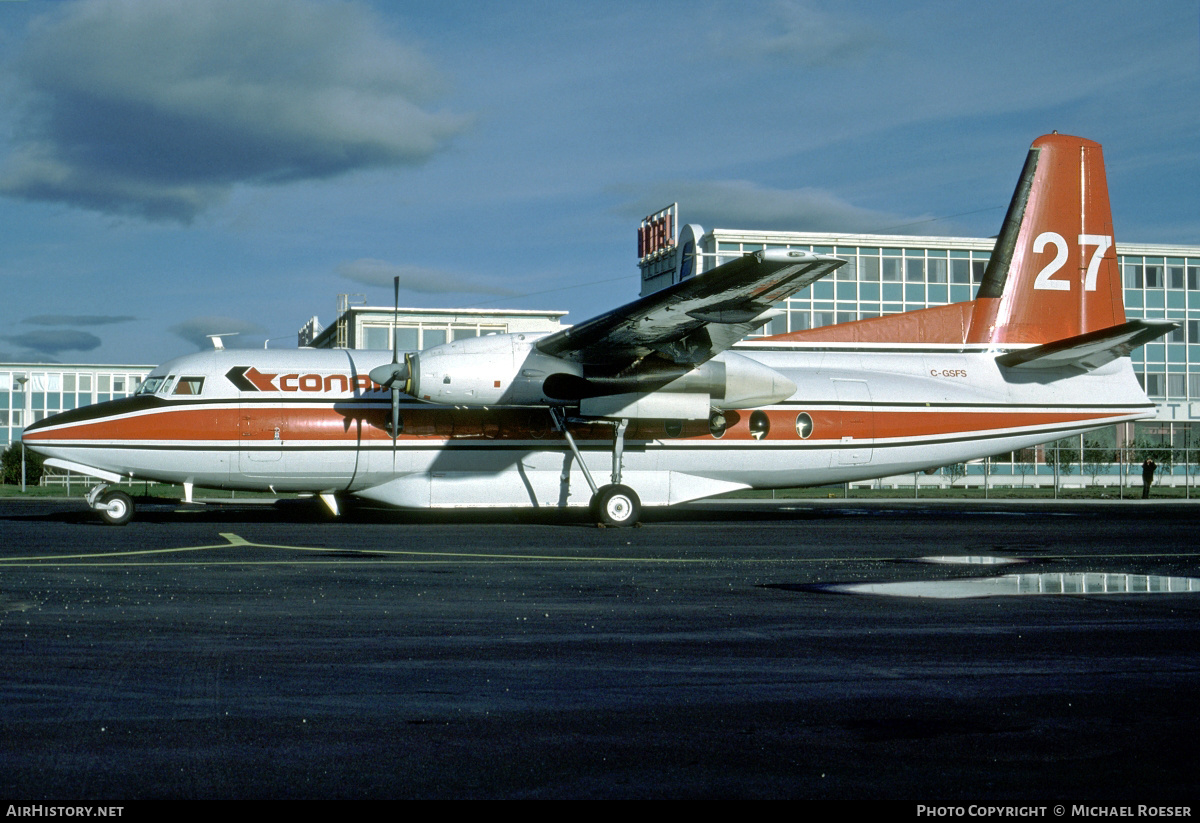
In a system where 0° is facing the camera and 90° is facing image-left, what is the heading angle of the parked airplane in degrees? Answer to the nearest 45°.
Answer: approximately 90°
